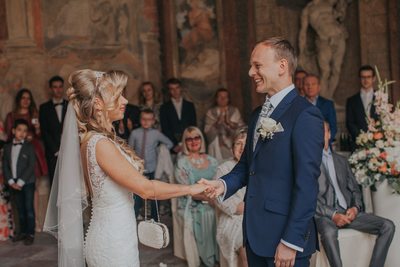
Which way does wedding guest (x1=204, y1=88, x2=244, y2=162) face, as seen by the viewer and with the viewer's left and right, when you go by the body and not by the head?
facing the viewer

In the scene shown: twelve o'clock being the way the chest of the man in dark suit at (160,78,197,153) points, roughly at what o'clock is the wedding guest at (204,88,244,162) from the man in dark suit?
The wedding guest is roughly at 9 o'clock from the man in dark suit.

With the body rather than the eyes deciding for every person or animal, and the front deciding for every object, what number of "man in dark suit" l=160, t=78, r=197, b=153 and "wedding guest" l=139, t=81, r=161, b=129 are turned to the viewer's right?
0

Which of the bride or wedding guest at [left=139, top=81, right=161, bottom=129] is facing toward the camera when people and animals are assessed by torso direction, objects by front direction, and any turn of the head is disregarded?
the wedding guest

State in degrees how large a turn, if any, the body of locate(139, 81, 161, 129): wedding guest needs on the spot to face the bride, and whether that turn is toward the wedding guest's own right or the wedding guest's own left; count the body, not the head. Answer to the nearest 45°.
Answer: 0° — they already face them

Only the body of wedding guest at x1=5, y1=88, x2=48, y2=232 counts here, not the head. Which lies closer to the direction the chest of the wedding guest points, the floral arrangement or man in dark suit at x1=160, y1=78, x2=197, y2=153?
the floral arrangement

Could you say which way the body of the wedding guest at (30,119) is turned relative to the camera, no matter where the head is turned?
toward the camera

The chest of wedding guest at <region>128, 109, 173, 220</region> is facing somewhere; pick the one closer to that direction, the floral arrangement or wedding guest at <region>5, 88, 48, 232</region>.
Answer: the floral arrangement

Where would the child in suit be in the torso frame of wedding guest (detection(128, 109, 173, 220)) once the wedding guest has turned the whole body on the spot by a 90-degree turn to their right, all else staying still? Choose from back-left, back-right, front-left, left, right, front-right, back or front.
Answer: front

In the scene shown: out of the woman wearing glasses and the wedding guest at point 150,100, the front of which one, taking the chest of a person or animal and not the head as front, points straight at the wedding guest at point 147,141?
the wedding guest at point 150,100

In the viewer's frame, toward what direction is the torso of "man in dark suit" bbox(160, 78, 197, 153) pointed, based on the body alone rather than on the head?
toward the camera

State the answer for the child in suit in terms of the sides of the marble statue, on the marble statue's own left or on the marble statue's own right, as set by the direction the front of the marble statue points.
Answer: on the marble statue's own right

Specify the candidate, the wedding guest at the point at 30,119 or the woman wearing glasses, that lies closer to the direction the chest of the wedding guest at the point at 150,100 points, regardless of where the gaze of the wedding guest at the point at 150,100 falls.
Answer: the woman wearing glasses

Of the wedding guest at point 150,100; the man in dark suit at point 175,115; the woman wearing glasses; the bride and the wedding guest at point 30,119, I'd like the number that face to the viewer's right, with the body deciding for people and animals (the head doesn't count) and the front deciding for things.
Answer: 1

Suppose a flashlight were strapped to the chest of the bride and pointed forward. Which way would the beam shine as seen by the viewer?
to the viewer's right

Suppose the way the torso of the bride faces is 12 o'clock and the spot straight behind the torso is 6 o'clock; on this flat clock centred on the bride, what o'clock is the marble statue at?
The marble statue is roughly at 10 o'clock from the bride.
